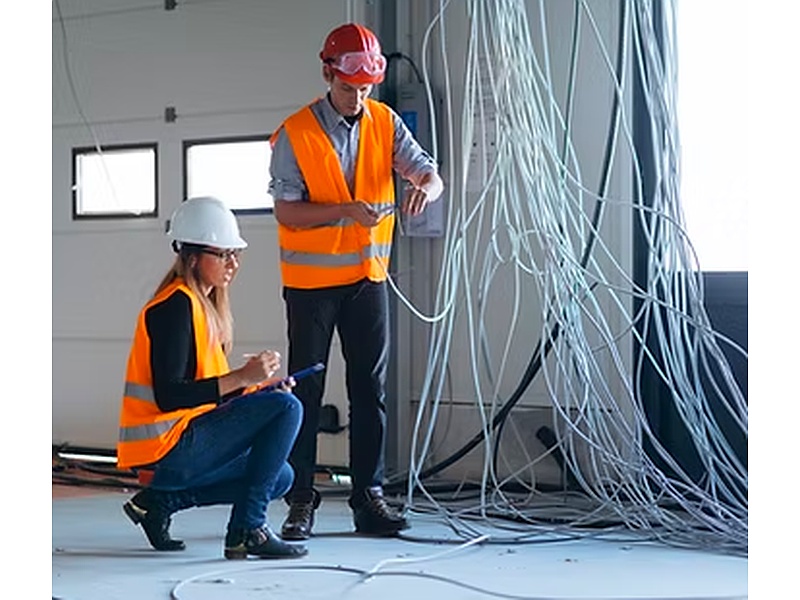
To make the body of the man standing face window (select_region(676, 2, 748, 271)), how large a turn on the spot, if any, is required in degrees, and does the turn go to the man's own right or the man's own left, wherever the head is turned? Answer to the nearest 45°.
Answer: approximately 90° to the man's own left

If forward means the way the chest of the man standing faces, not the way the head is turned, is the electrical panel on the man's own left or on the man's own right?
on the man's own left

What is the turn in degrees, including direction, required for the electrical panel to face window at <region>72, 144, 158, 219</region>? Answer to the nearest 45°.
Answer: approximately 135° to its right

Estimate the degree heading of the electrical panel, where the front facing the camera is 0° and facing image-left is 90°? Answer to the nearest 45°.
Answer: approximately 0°

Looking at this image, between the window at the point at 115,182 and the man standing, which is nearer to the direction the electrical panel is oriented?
the man standing
